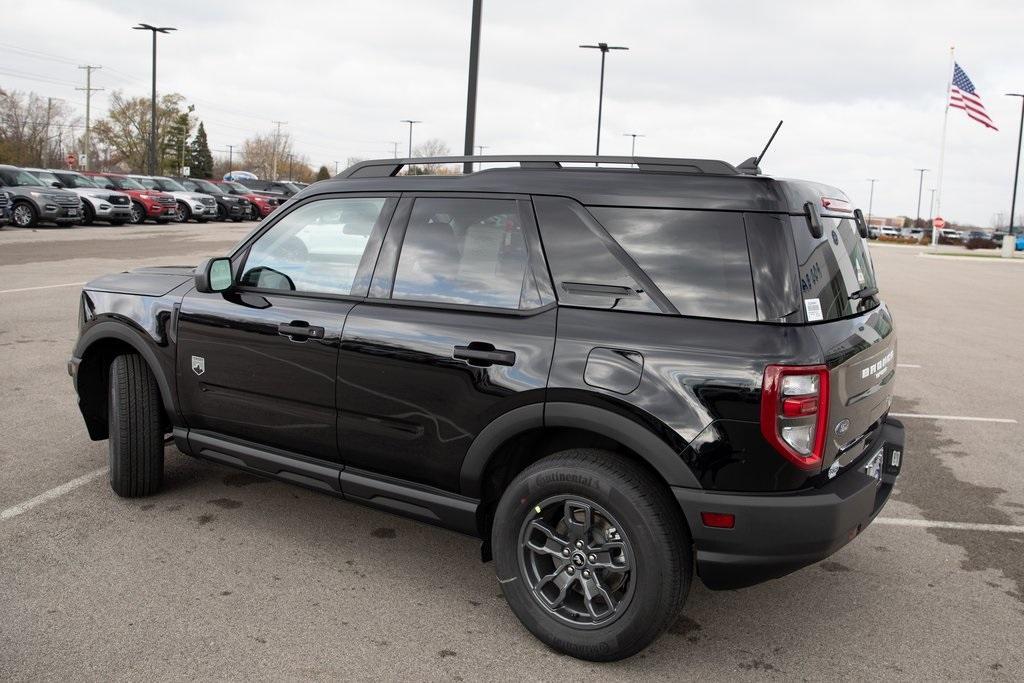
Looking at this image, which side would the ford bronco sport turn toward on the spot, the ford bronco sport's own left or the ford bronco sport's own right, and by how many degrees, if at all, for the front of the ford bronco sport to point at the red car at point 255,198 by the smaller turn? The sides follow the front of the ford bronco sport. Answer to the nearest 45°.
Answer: approximately 45° to the ford bronco sport's own right

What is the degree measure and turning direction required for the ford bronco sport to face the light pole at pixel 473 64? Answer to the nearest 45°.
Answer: approximately 45° to its right

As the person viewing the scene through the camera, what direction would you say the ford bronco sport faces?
facing away from the viewer and to the left of the viewer

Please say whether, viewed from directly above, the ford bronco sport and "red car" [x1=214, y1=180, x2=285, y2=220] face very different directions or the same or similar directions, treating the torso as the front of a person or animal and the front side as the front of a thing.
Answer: very different directions
